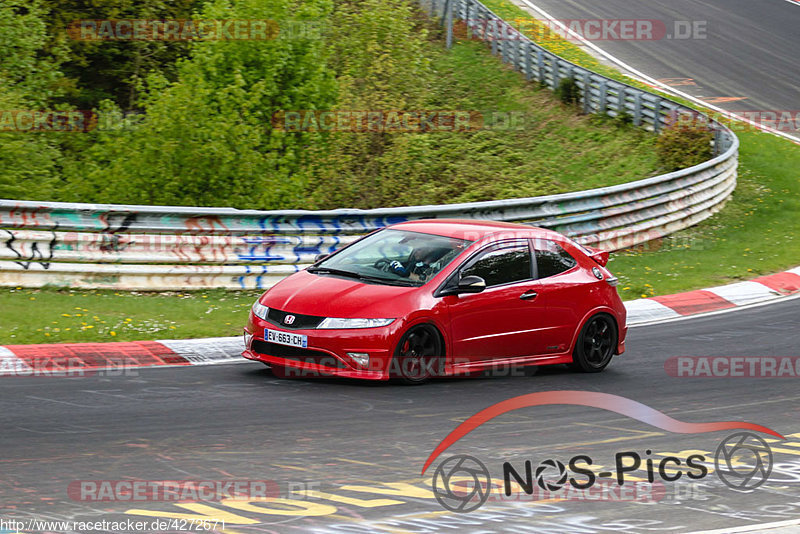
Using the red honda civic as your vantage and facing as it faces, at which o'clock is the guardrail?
The guardrail is roughly at 3 o'clock from the red honda civic.

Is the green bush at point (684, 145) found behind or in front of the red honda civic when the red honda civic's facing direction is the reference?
behind

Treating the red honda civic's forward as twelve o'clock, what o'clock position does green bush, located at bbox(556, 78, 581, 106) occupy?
The green bush is roughly at 5 o'clock from the red honda civic.

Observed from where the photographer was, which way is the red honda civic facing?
facing the viewer and to the left of the viewer
